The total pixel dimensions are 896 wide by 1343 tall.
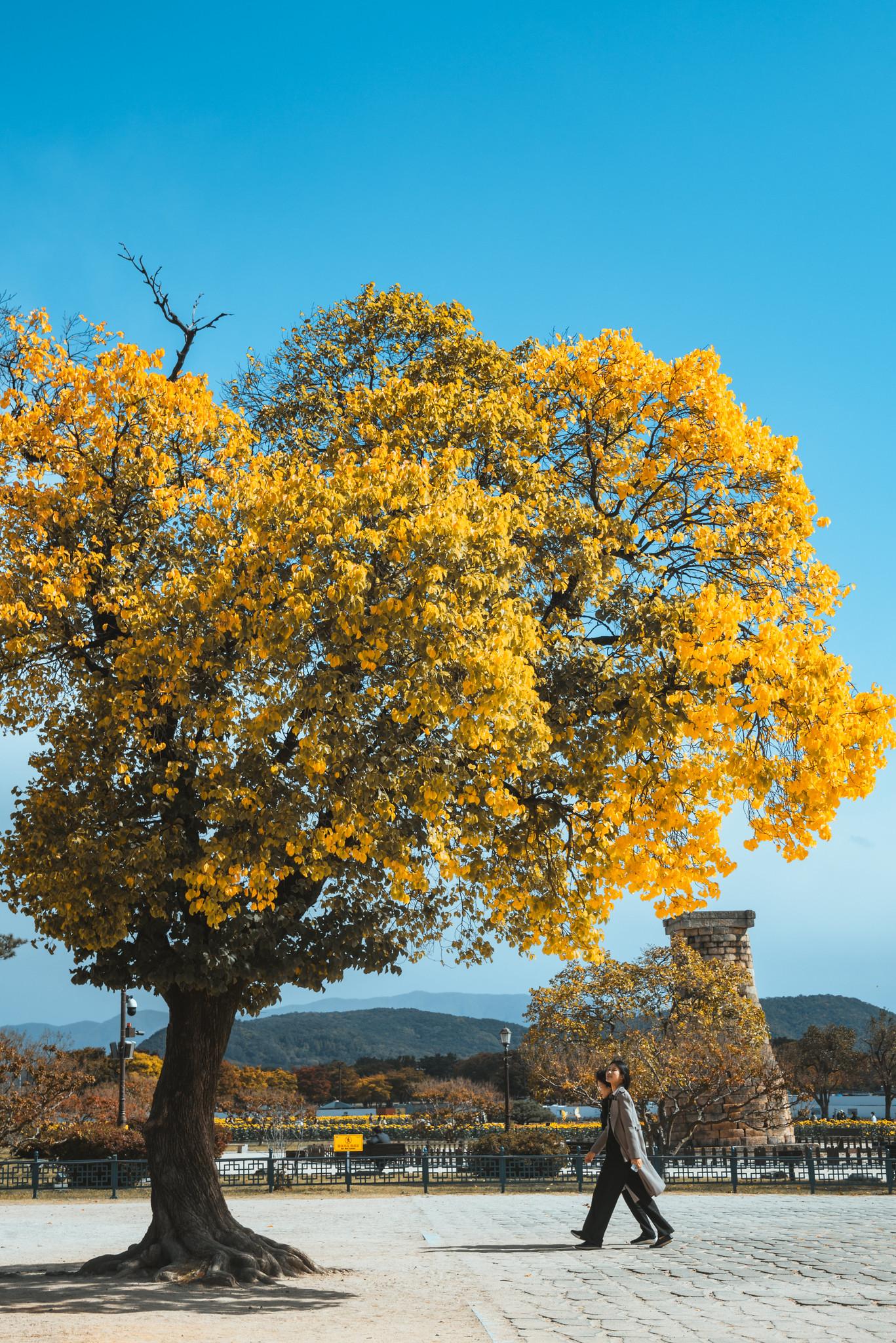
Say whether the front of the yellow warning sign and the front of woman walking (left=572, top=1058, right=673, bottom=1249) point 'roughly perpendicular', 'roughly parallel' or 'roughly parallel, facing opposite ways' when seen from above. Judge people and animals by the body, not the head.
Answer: roughly perpendicular

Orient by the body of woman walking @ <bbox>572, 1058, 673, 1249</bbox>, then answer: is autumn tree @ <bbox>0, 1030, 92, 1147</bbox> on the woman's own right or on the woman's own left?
on the woman's own right

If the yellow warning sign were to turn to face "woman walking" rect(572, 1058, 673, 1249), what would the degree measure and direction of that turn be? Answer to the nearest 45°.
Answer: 0° — it already faces them

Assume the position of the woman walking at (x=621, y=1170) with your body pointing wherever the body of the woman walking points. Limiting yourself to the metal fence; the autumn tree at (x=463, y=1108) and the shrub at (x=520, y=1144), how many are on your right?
3

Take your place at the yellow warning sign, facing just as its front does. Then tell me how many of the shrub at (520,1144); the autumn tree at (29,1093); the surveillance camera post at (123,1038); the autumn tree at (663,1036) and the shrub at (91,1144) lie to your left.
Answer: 2

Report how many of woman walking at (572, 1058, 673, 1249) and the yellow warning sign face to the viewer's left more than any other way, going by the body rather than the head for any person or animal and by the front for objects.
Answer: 1

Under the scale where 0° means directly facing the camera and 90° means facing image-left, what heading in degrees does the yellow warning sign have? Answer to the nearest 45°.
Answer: approximately 0°

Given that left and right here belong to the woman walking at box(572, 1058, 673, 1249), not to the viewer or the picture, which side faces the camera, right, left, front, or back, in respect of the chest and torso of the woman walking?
left

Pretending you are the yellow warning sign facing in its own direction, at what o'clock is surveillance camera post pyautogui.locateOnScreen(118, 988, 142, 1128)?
The surveillance camera post is roughly at 4 o'clock from the yellow warning sign.
